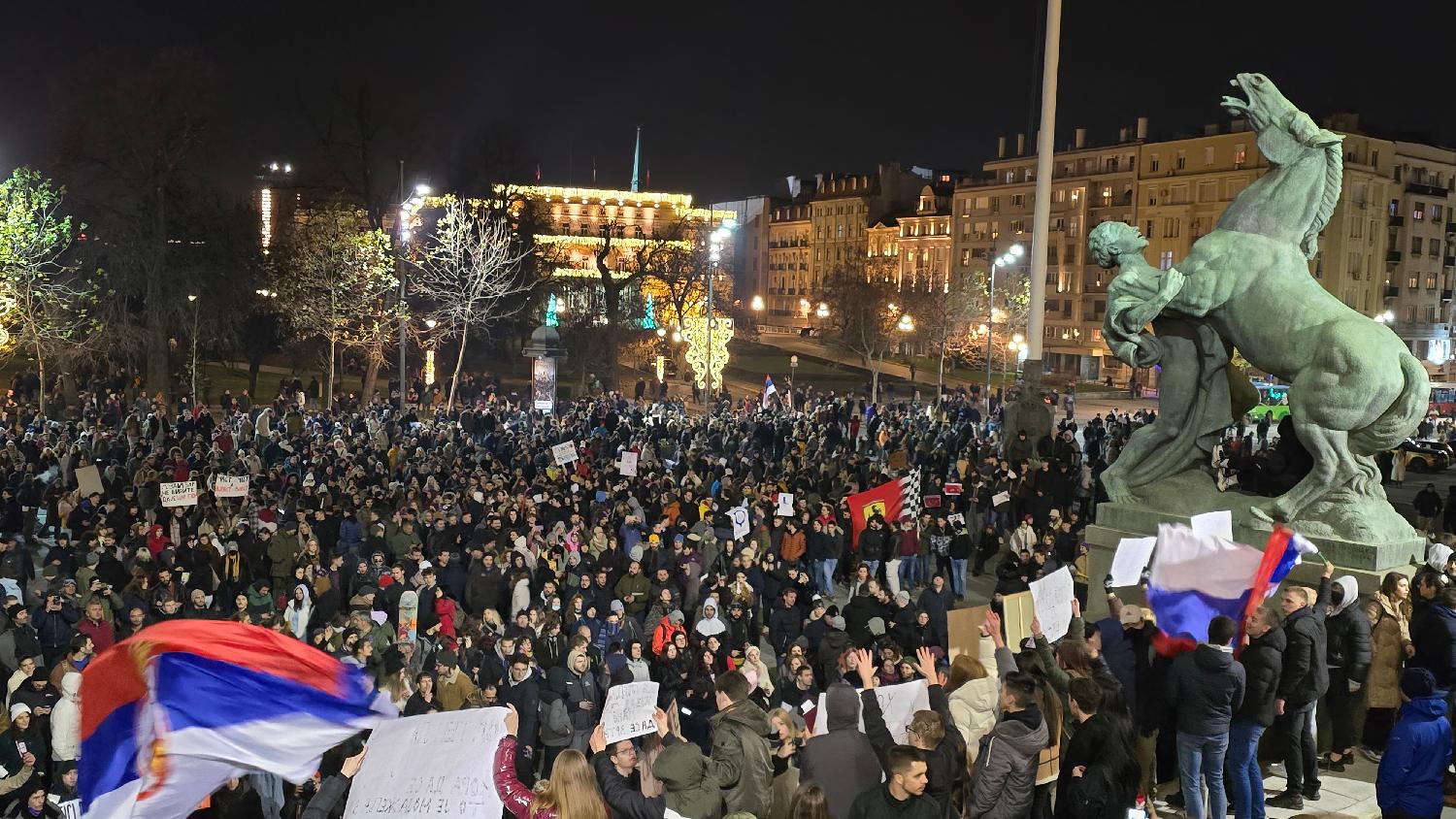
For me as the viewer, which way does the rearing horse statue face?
facing to the left of the viewer

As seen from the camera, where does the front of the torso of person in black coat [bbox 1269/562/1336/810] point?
to the viewer's left

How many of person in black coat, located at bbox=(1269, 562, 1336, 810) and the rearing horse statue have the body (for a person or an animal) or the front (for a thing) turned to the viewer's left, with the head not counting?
2

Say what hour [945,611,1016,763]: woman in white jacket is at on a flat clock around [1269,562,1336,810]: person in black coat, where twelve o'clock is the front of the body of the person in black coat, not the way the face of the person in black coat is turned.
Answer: The woman in white jacket is roughly at 11 o'clock from the person in black coat.
